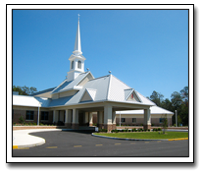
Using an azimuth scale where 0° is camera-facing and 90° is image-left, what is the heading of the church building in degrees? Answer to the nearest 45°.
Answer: approximately 315°
